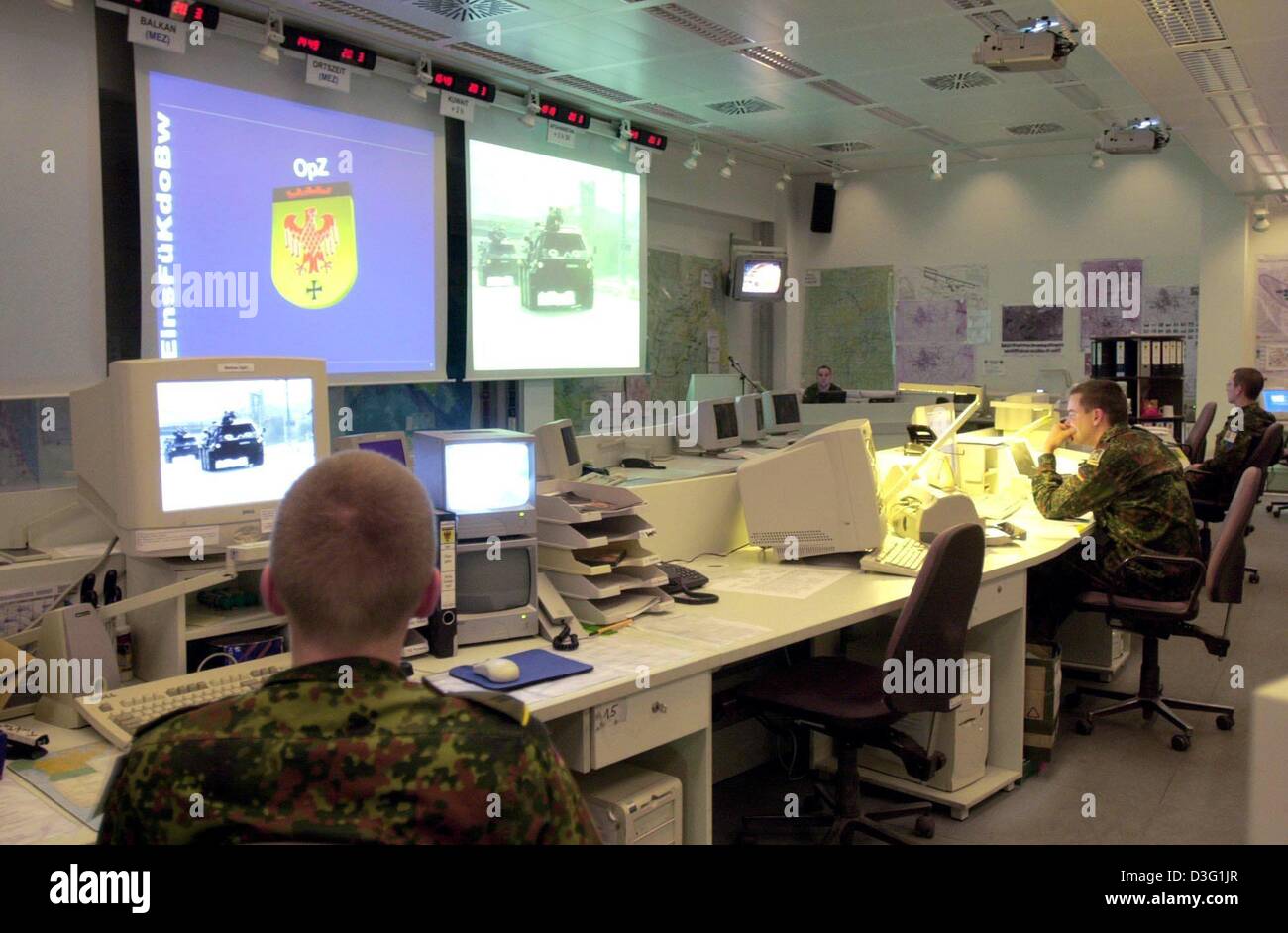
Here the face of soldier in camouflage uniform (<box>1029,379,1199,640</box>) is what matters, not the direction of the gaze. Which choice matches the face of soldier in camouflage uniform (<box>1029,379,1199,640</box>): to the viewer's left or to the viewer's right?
to the viewer's left

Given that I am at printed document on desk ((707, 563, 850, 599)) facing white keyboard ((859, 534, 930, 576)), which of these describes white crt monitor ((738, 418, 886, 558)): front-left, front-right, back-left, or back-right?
front-left

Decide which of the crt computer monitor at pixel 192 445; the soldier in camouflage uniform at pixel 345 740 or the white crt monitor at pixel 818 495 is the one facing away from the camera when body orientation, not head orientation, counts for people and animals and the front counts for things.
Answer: the soldier in camouflage uniform

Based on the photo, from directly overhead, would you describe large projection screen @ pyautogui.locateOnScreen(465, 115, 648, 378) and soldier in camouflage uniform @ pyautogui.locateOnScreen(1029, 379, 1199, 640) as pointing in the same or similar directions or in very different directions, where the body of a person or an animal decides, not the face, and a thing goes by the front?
very different directions

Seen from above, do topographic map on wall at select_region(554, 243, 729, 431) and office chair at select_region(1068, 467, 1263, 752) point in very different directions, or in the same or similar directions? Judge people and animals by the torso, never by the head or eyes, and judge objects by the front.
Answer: very different directions

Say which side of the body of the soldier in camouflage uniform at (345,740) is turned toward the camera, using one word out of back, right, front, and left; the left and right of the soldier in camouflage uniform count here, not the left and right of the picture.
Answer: back

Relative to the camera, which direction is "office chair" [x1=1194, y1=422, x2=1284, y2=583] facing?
to the viewer's left

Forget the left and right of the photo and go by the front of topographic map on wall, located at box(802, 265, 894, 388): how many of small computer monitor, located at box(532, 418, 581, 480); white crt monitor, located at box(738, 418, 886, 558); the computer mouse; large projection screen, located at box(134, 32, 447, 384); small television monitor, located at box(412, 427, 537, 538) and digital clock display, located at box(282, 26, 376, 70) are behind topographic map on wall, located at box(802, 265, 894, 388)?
0

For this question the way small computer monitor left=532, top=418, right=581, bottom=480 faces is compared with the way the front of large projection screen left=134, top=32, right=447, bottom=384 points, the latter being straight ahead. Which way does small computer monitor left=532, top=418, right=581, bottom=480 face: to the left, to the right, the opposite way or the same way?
the same way

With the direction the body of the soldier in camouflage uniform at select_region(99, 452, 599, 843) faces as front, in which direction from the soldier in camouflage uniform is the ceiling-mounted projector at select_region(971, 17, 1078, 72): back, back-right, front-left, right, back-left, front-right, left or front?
front-right

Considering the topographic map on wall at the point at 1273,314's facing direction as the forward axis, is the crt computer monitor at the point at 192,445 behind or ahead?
ahead

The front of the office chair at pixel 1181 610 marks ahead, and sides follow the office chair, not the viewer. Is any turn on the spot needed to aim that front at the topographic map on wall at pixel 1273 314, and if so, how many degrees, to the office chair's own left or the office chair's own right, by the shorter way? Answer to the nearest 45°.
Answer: approximately 90° to the office chair's own right

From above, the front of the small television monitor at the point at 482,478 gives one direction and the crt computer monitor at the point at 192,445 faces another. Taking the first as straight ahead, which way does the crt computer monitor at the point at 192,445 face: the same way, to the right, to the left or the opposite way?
the same way

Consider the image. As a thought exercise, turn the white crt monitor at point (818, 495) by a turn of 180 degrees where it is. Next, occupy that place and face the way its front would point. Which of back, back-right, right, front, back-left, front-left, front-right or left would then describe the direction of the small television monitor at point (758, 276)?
right

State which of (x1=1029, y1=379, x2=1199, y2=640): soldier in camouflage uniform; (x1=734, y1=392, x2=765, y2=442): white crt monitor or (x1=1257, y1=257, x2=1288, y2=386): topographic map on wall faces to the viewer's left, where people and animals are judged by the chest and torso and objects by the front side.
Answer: the soldier in camouflage uniform

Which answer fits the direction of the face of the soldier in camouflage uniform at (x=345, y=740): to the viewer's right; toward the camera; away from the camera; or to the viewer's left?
away from the camera

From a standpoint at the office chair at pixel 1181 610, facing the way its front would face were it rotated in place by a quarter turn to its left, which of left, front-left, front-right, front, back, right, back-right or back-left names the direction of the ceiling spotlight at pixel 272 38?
right

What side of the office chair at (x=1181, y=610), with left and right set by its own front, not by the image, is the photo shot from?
left

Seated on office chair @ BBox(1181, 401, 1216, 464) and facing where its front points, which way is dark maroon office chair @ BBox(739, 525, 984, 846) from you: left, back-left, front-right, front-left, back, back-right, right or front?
left
